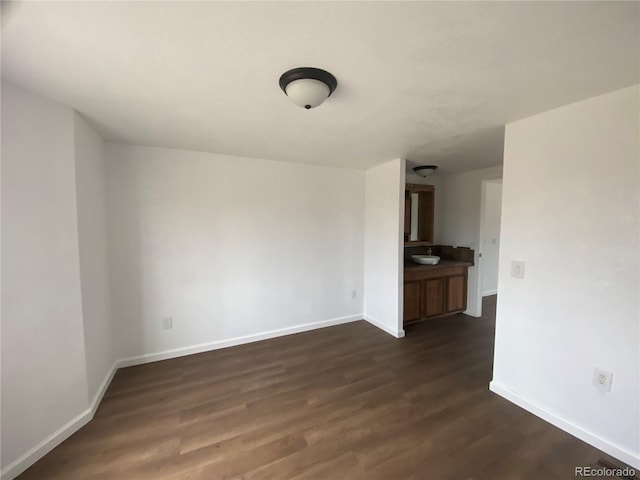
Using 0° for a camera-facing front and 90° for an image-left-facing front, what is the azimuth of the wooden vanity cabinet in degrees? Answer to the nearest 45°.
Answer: approximately 315°

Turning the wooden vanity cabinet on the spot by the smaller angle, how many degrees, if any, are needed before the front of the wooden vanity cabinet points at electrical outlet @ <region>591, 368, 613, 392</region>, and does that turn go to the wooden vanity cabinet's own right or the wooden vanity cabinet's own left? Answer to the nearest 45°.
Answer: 0° — it already faces it

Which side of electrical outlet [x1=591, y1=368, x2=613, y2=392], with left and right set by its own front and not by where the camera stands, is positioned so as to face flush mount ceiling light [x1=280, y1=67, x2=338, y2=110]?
front

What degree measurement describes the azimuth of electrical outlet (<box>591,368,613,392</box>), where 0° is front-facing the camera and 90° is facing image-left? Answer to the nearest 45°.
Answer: approximately 45°

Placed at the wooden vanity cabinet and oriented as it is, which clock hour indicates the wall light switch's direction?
The wall light switch is roughly at 1 o'clock from the wooden vanity cabinet.

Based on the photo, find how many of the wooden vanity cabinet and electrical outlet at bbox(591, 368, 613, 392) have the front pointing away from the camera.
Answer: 0

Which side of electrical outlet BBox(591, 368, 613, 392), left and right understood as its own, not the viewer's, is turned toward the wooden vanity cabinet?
right

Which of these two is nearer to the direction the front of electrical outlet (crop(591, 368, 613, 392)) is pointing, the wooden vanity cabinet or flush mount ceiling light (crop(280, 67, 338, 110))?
the flush mount ceiling light

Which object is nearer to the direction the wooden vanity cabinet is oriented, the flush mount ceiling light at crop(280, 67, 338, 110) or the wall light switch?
the wall light switch

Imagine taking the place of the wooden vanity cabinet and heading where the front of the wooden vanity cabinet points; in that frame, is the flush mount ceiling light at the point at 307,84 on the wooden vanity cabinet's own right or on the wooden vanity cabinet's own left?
on the wooden vanity cabinet's own right

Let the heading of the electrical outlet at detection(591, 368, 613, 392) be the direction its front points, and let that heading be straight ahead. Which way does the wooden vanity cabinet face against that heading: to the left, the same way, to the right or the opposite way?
to the left
